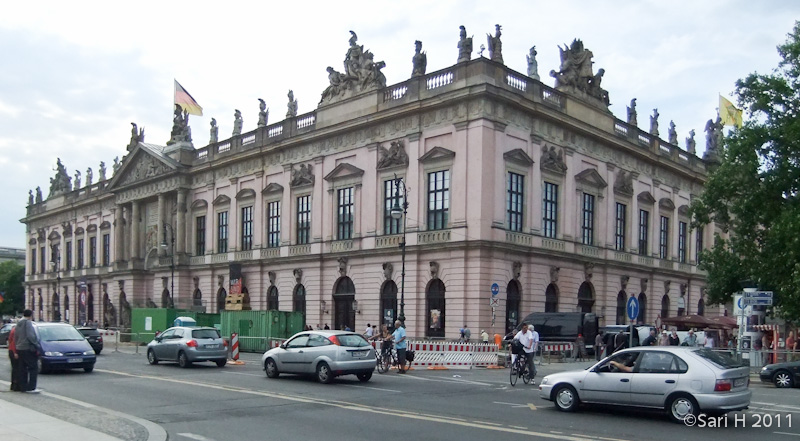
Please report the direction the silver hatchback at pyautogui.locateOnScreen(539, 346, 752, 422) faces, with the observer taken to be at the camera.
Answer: facing away from the viewer and to the left of the viewer

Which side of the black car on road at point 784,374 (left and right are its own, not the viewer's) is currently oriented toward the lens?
left

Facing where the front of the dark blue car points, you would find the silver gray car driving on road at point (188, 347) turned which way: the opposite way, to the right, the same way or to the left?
the opposite way

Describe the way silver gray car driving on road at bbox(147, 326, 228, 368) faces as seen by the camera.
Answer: facing away from the viewer and to the left of the viewer

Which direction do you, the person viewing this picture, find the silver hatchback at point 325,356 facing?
facing away from the viewer and to the left of the viewer

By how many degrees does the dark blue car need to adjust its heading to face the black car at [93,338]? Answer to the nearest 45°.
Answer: approximately 135° to its left

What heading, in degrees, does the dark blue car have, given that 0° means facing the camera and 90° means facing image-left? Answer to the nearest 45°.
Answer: approximately 315°
